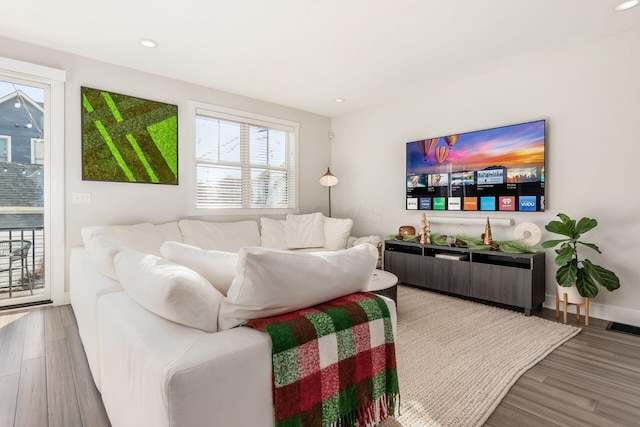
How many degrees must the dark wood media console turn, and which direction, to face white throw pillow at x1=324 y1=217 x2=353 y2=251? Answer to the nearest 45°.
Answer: approximately 45° to its right

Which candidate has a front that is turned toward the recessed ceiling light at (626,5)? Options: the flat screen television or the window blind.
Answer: the window blind

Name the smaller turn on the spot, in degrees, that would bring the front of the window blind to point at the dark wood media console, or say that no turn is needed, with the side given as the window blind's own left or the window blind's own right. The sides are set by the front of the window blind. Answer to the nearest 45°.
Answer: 0° — it already faces it

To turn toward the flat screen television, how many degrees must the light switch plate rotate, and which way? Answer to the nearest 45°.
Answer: approximately 45° to its left

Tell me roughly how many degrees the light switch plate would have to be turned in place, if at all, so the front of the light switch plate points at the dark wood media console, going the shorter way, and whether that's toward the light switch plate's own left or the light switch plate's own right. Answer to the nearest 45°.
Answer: approximately 45° to the light switch plate's own left

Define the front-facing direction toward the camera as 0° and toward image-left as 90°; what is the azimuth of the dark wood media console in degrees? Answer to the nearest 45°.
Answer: approximately 45°

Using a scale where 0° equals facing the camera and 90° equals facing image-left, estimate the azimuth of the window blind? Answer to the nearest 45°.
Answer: approximately 315°

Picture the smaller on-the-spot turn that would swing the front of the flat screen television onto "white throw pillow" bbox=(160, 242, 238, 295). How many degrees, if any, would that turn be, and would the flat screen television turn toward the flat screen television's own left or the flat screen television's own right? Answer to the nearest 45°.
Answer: approximately 45° to the flat screen television's own left
